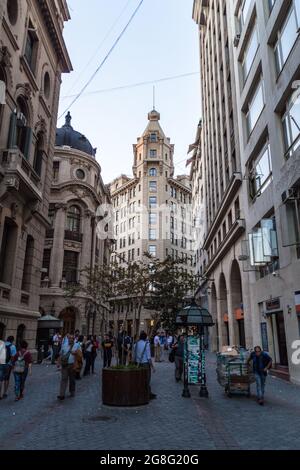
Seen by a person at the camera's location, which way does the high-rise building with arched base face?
facing to the left of the viewer

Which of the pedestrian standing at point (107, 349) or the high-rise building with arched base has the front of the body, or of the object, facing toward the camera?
the pedestrian standing

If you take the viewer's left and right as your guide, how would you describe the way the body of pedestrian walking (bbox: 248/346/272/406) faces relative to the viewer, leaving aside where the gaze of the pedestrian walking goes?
facing the viewer

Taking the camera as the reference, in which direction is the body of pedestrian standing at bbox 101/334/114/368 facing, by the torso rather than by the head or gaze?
toward the camera

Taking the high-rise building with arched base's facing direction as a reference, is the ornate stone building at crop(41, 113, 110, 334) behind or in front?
in front

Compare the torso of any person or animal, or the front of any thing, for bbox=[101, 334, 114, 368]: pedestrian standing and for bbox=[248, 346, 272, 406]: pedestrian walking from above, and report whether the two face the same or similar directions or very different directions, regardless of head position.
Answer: same or similar directions

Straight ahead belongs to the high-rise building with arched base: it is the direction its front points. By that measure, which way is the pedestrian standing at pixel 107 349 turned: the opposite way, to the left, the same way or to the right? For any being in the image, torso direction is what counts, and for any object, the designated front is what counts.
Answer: to the left

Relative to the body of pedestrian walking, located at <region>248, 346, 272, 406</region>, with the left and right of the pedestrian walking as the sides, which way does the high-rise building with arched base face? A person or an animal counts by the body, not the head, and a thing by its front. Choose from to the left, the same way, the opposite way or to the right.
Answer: to the right

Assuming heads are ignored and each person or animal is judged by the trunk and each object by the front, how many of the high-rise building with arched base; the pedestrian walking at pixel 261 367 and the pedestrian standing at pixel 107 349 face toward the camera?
2

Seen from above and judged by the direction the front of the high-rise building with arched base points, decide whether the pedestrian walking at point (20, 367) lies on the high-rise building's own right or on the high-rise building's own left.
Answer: on the high-rise building's own left

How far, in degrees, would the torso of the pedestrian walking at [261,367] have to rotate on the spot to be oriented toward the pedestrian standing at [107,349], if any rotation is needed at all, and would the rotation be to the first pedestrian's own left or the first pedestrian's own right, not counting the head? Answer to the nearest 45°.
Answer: approximately 135° to the first pedestrian's own right
